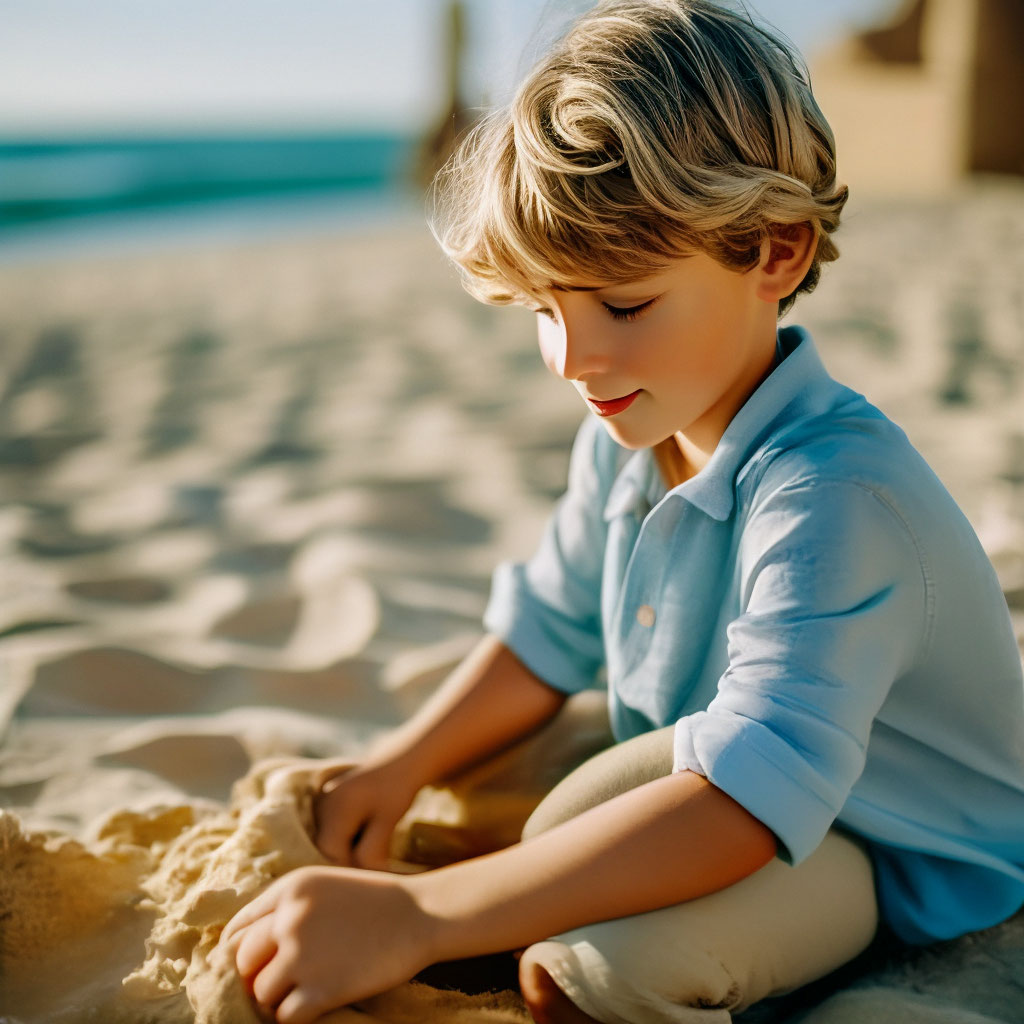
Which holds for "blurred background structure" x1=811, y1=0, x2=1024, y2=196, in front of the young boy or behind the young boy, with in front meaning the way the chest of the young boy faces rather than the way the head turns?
behind

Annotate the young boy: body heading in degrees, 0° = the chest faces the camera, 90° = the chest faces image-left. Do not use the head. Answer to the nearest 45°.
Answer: approximately 45°
